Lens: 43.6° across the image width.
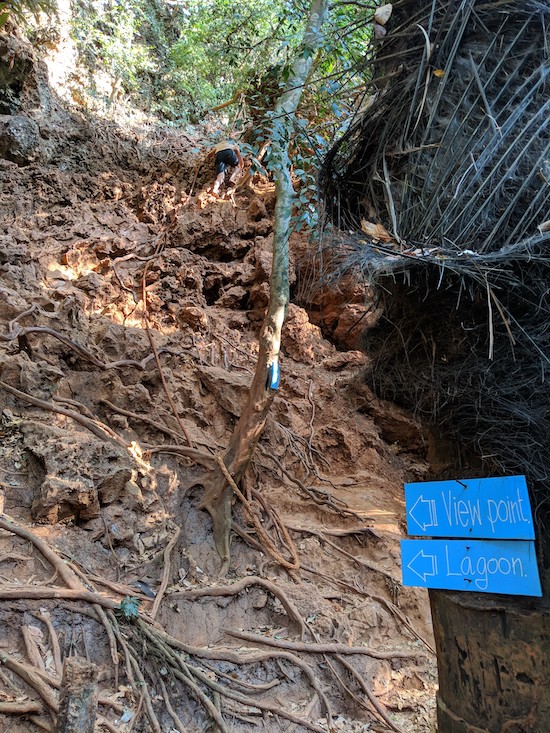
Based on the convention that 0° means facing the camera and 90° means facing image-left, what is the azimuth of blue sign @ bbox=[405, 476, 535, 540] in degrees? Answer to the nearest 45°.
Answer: approximately 0°

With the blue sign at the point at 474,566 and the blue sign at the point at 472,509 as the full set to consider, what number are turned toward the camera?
2

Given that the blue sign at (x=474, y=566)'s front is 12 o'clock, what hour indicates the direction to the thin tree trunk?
The thin tree trunk is roughly at 5 o'clock from the blue sign.

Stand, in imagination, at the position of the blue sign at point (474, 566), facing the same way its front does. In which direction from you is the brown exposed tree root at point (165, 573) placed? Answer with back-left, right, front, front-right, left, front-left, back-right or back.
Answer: back-right
